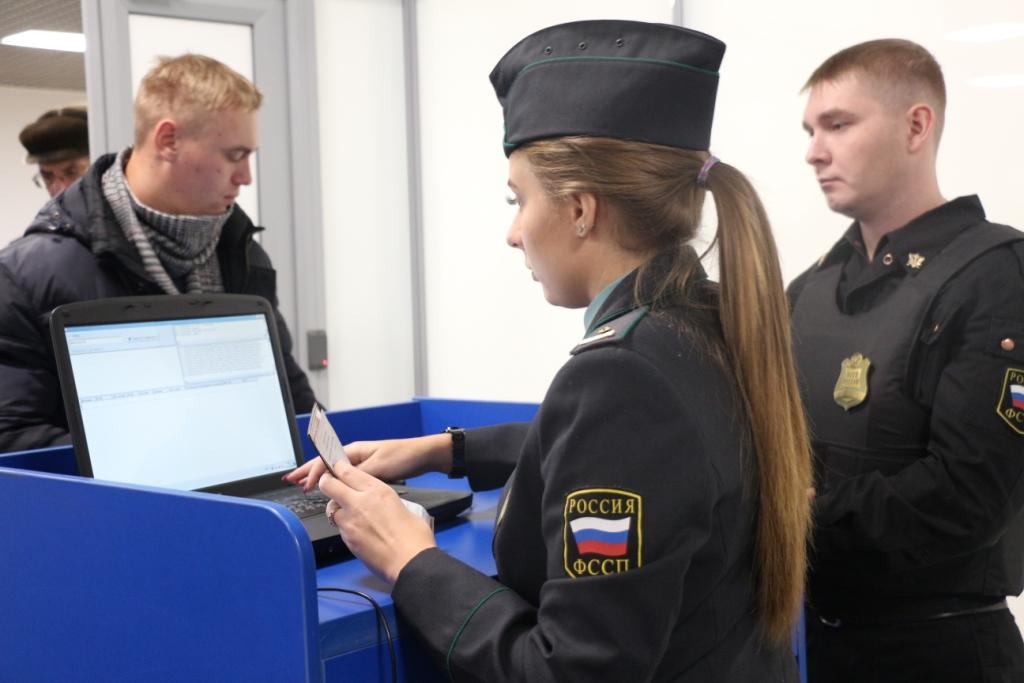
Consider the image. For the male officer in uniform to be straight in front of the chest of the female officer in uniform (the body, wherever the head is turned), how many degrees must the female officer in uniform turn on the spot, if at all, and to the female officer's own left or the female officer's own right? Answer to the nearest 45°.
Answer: approximately 135° to the female officer's own right

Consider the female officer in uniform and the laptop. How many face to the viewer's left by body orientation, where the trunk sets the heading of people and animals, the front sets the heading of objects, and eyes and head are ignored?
1

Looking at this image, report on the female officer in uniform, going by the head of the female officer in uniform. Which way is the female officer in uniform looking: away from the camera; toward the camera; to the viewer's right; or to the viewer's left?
to the viewer's left

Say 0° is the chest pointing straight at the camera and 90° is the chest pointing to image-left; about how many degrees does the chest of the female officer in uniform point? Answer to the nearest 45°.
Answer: approximately 90°

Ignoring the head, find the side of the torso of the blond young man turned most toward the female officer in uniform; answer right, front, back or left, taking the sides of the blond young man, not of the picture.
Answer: front

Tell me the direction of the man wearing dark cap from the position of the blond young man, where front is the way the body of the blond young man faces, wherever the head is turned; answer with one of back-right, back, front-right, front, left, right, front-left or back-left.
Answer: back-left

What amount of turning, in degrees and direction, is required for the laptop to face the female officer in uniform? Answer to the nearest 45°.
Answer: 0° — it already faces them

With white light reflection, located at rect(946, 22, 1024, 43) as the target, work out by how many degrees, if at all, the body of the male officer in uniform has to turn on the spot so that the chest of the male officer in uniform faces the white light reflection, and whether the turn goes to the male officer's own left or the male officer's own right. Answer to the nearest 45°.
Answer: approximately 135° to the male officer's own right

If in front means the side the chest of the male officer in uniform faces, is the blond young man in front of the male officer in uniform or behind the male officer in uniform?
in front

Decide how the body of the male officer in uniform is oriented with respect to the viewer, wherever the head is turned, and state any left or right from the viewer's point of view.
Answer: facing the viewer and to the left of the viewer

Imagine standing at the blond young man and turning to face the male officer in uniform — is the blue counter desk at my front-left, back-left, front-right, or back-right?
front-right

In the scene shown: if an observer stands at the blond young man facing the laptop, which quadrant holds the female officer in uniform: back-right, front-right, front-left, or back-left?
front-left

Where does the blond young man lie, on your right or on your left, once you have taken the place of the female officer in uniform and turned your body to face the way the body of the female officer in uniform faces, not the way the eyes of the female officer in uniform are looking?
on your right

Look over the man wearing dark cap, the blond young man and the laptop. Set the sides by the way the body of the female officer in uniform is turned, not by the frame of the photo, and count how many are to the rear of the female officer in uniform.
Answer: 0
